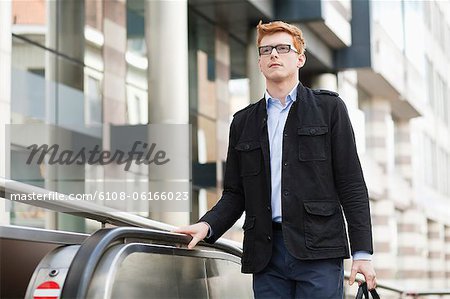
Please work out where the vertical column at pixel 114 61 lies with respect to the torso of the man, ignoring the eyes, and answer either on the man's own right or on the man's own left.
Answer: on the man's own right

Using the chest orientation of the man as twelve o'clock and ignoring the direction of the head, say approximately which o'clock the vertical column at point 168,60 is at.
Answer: The vertical column is roughly at 4 o'clock from the man.

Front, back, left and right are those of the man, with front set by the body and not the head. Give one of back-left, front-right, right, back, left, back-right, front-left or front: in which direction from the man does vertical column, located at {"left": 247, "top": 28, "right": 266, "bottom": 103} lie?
back-right

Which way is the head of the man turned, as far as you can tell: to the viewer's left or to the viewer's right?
to the viewer's left

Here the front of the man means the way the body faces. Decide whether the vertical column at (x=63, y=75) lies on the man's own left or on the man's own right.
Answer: on the man's own right

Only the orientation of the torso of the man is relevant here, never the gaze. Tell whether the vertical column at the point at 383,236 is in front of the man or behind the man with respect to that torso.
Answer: behind

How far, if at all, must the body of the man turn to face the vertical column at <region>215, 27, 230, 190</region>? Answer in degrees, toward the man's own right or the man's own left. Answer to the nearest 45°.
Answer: approximately 135° to the man's own right

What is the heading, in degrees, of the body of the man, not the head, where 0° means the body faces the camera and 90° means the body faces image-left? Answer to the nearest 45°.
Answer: approximately 45°
